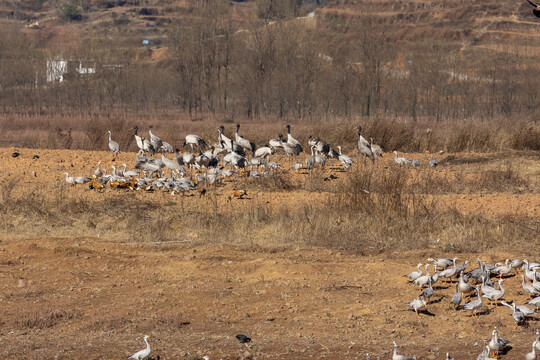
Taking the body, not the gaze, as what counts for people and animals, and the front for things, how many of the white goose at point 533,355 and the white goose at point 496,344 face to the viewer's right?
1
